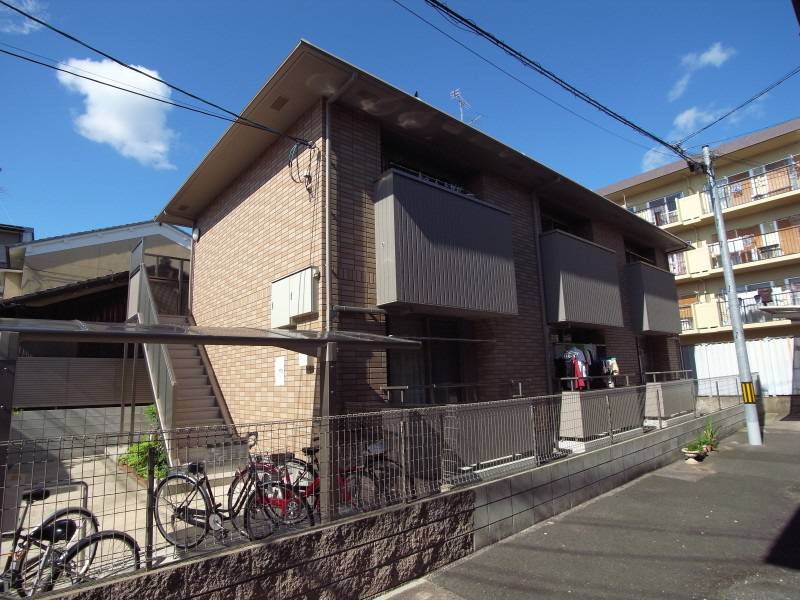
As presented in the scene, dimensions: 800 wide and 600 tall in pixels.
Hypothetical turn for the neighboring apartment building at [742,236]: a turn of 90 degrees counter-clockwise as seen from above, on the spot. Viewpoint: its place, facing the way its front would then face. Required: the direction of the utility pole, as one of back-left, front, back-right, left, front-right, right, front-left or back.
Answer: front-right

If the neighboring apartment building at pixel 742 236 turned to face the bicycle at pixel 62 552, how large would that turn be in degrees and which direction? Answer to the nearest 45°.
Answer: approximately 45° to its left

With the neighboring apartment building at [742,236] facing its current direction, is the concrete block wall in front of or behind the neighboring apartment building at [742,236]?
in front

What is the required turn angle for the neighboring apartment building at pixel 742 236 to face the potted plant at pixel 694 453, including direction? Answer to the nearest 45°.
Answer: approximately 45° to its left

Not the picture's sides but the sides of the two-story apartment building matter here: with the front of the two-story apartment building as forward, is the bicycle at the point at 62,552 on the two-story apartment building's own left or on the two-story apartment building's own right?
on the two-story apartment building's own right

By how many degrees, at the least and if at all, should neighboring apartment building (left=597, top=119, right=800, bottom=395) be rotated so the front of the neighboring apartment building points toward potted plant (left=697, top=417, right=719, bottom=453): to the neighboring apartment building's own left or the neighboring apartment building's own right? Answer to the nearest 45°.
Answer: approximately 45° to the neighboring apartment building's own left

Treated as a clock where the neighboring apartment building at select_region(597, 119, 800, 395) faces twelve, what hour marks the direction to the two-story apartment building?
The two-story apartment building is roughly at 11 o'clock from the neighboring apartment building.

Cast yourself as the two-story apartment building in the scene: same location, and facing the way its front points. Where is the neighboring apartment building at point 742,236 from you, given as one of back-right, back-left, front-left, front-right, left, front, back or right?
left

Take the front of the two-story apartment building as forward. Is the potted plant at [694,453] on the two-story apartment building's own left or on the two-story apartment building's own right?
on the two-story apartment building's own left

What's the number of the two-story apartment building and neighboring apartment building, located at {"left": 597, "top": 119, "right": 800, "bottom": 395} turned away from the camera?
0

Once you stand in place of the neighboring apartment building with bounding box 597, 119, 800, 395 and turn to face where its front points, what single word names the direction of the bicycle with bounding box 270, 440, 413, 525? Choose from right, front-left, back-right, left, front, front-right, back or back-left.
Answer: front-left

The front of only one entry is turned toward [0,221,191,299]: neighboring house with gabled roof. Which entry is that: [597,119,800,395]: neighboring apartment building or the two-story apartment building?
[597,119,800,395]: neighboring apartment building

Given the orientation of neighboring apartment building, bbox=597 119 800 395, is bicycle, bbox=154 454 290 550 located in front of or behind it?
in front

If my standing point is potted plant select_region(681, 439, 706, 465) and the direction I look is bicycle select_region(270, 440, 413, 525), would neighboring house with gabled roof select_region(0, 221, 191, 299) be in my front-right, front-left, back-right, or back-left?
front-right

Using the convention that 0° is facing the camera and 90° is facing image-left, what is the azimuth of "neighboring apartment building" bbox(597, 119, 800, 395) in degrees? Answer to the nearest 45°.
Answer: approximately 45°

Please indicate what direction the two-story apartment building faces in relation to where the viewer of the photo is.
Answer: facing the viewer and to the right of the viewer
